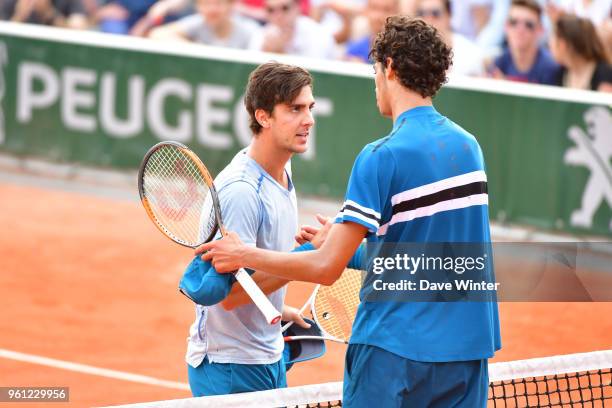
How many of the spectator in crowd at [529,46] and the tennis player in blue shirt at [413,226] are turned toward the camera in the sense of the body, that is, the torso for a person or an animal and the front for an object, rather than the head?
1

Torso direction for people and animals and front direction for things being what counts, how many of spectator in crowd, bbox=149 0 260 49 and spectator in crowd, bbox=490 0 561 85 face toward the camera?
2

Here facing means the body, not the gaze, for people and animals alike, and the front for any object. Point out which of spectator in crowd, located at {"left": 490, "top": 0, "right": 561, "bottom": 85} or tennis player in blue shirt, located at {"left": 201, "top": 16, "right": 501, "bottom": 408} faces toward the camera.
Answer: the spectator in crowd

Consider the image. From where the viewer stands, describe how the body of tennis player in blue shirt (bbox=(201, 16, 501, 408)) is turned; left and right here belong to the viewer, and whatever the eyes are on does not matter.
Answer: facing away from the viewer and to the left of the viewer

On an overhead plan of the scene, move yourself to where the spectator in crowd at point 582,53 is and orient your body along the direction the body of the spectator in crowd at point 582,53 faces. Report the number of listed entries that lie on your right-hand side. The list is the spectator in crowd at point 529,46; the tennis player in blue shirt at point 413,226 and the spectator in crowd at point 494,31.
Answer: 2

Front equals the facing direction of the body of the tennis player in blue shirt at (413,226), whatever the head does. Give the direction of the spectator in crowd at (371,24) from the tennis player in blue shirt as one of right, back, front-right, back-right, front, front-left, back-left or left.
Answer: front-right

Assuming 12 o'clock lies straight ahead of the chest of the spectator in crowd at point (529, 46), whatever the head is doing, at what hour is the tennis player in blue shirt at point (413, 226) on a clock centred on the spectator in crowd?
The tennis player in blue shirt is roughly at 12 o'clock from the spectator in crowd.

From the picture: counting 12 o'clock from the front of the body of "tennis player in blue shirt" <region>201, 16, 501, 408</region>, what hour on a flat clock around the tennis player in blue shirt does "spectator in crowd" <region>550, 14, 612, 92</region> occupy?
The spectator in crowd is roughly at 2 o'clock from the tennis player in blue shirt.

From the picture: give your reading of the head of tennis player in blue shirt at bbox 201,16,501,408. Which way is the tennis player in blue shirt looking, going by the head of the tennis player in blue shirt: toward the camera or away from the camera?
away from the camera

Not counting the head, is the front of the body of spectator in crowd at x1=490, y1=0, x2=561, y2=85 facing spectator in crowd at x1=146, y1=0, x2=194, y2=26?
no

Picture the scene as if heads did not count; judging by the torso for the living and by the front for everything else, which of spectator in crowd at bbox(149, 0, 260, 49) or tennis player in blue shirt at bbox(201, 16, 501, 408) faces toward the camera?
the spectator in crowd

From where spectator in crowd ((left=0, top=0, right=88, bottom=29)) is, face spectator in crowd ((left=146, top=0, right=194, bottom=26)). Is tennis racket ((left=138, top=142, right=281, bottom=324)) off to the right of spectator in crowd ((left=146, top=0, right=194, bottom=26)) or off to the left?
right

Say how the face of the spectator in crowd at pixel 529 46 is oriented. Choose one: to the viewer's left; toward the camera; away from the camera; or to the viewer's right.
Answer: toward the camera

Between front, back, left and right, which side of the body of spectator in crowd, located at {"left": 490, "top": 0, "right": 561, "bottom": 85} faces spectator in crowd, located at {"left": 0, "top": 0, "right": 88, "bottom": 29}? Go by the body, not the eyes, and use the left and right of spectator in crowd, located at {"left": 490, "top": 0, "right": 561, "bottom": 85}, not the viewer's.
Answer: right

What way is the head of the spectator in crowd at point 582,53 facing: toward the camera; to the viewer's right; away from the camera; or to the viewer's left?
to the viewer's left

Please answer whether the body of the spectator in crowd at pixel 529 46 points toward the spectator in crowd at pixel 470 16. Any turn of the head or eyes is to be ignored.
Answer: no

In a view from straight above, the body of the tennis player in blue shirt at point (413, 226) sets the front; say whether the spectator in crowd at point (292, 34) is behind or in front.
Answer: in front

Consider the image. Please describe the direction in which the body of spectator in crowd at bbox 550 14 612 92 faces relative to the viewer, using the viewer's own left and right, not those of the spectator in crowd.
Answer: facing the viewer and to the left of the viewer

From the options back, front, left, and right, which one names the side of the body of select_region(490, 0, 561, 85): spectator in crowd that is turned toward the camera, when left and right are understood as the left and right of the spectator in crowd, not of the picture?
front
